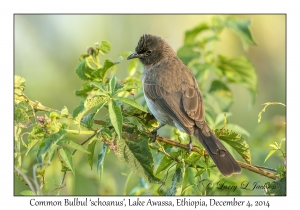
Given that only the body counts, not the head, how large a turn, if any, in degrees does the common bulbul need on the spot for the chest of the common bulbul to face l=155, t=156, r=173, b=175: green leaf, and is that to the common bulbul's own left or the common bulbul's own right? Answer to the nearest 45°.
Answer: approximately 45° to the common bulbul's own left

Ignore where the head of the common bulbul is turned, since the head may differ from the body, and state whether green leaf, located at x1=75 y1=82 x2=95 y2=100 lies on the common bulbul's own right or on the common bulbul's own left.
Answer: on the common bulbul's own left

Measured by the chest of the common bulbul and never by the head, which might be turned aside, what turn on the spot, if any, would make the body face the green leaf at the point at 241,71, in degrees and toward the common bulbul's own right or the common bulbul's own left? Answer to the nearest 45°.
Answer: approximately 90° to the common bulbul's own right

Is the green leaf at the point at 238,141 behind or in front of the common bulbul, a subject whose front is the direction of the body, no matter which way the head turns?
behind

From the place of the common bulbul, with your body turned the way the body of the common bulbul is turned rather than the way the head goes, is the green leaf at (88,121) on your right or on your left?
on your left

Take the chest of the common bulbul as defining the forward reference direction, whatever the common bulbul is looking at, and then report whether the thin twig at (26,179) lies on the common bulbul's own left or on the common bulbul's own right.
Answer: on the common bulbul's own left

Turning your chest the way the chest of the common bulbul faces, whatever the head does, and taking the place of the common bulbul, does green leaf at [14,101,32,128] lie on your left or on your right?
on your left

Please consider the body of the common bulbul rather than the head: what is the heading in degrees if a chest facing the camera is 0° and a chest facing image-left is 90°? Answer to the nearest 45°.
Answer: approximately 135°
